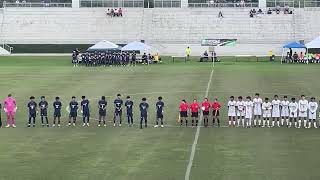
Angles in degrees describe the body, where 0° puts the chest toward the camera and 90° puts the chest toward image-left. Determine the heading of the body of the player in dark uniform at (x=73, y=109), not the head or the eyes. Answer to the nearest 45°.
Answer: approximately 0°

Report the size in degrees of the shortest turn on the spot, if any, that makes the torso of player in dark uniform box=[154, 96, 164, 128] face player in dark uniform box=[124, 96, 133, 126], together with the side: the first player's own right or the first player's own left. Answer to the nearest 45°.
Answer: approximately 90° to the first player's own right

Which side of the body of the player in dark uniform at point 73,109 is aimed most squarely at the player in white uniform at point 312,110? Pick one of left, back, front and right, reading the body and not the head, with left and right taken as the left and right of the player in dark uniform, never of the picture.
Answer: left

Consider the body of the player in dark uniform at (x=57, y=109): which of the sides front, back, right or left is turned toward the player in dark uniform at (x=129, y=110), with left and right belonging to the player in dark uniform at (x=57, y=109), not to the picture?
left

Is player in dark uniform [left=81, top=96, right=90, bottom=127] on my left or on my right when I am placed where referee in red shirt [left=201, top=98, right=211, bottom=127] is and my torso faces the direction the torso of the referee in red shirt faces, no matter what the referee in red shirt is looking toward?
on my right

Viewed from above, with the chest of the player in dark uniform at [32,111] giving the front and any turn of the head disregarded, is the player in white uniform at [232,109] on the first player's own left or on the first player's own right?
on the first player's own left

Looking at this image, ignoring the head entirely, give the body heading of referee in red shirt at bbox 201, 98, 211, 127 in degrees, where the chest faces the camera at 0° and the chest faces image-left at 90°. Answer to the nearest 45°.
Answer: approximately 0°
